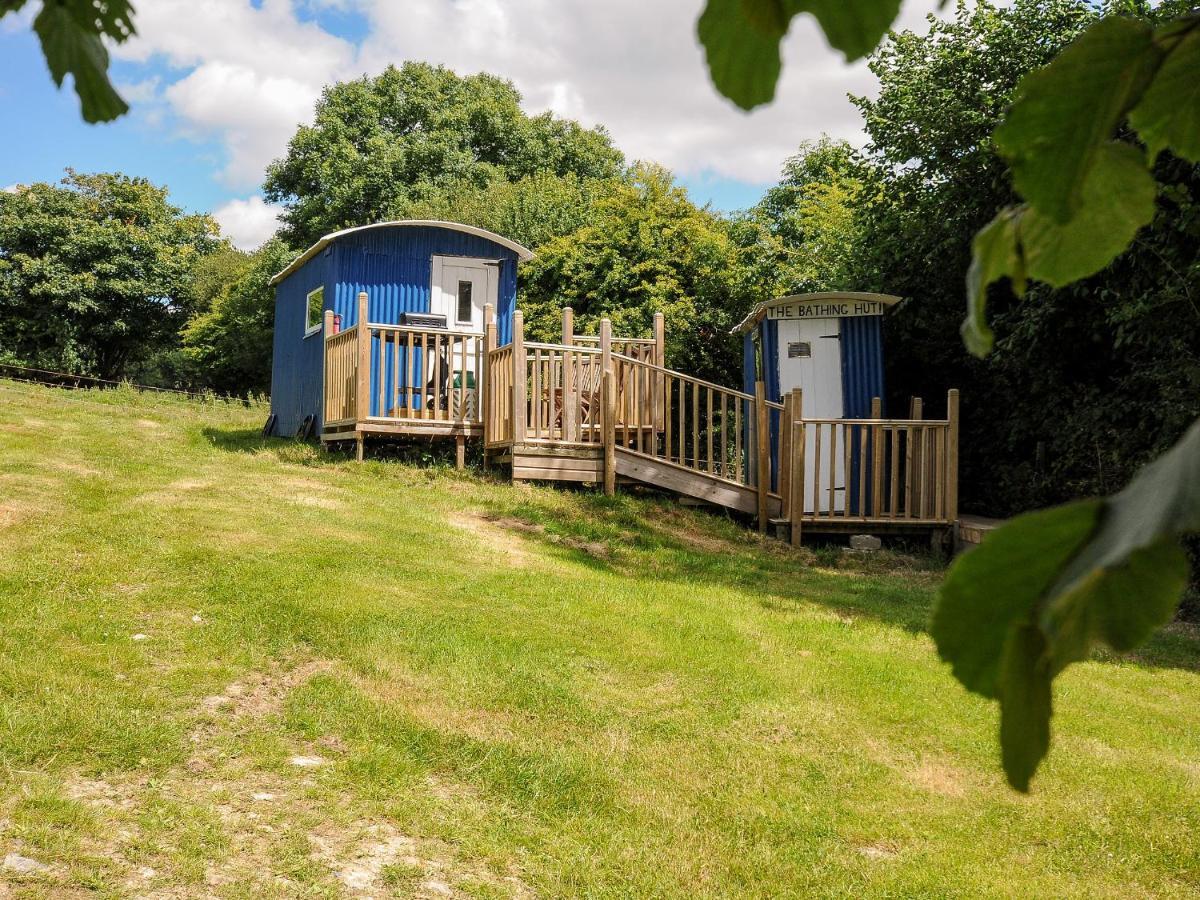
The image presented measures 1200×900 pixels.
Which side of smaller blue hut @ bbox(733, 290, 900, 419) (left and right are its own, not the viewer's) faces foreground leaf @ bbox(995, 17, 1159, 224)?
front

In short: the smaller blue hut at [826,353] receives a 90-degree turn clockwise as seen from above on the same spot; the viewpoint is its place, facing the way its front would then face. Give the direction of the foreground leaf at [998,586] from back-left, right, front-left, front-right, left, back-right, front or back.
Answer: left

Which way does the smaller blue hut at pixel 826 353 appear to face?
toward the camera

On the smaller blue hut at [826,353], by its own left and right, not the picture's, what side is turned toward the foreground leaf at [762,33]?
front

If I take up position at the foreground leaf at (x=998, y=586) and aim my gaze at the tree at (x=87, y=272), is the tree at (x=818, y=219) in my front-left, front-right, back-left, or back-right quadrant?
front-right

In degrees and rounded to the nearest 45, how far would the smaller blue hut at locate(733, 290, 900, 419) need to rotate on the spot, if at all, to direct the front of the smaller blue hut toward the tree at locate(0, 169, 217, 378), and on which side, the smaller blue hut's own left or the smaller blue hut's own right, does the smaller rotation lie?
approximately 135° to the smaller blue hut's own right

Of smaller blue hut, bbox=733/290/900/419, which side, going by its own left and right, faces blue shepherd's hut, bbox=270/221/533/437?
right

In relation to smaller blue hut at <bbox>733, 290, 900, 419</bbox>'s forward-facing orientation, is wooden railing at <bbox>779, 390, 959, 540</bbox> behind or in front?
in front

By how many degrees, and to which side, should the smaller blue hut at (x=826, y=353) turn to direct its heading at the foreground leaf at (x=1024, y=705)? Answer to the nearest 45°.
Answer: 0° — it already faces it

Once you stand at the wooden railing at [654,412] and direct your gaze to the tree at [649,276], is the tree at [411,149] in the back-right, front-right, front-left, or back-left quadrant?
front-left

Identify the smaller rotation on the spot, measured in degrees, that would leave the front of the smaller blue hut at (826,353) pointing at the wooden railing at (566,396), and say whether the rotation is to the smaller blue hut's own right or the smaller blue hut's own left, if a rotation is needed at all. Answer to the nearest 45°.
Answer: approximately 45° to the smaller blue hut's own right

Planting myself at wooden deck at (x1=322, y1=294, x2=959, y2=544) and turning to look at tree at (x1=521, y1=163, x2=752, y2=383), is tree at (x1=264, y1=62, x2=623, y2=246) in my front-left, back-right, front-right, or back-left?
front-left

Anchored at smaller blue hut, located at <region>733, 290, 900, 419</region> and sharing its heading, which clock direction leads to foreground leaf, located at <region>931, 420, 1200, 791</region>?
The foreground leaf is roughly at 12 o'clock from the smaller blue hut.

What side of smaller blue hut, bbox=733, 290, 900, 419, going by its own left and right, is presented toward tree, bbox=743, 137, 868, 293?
back
